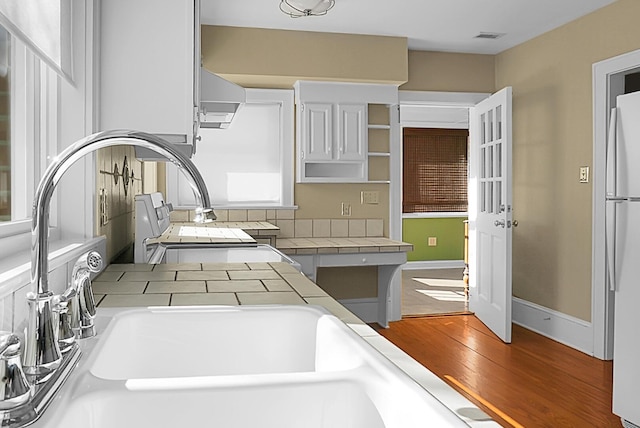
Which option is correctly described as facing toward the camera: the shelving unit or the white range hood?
the shelving unit

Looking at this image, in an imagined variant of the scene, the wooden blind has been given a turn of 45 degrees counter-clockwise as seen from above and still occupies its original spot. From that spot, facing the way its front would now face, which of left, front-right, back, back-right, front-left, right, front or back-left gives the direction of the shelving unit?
front-right

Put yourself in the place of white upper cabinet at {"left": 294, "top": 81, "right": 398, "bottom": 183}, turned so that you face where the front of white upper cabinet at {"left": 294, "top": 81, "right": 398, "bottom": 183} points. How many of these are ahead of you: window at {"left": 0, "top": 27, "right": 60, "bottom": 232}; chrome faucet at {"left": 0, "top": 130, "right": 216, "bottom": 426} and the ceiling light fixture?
3

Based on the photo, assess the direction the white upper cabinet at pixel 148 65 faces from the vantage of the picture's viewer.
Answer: facing to the right of the viewer

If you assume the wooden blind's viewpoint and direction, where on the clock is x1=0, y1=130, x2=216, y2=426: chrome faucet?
The chrome faucet is roughly at 12 o'clock from the wooden blind.

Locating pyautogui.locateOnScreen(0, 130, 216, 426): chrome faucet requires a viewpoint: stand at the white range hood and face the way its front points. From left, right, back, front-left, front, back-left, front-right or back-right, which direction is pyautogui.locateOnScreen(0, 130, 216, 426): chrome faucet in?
right

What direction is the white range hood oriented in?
to the viewer's right

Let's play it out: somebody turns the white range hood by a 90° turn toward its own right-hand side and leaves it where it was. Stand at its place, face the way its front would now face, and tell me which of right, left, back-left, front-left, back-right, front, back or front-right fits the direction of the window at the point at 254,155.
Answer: back

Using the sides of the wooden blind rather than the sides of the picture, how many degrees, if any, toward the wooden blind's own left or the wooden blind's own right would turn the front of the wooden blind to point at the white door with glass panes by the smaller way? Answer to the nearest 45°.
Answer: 0° — it already faces it

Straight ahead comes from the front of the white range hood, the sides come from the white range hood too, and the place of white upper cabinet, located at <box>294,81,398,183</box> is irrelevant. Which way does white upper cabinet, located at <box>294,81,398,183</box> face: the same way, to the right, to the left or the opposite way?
to the right

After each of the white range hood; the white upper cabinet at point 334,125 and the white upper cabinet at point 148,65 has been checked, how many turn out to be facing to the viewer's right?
2

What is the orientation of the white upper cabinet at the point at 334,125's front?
toward the camera

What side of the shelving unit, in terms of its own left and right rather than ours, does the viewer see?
front

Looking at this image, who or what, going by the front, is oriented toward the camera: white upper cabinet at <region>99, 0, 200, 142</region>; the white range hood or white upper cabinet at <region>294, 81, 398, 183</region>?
white upper cabinet at <region>294, 81, 398, 183</region>
